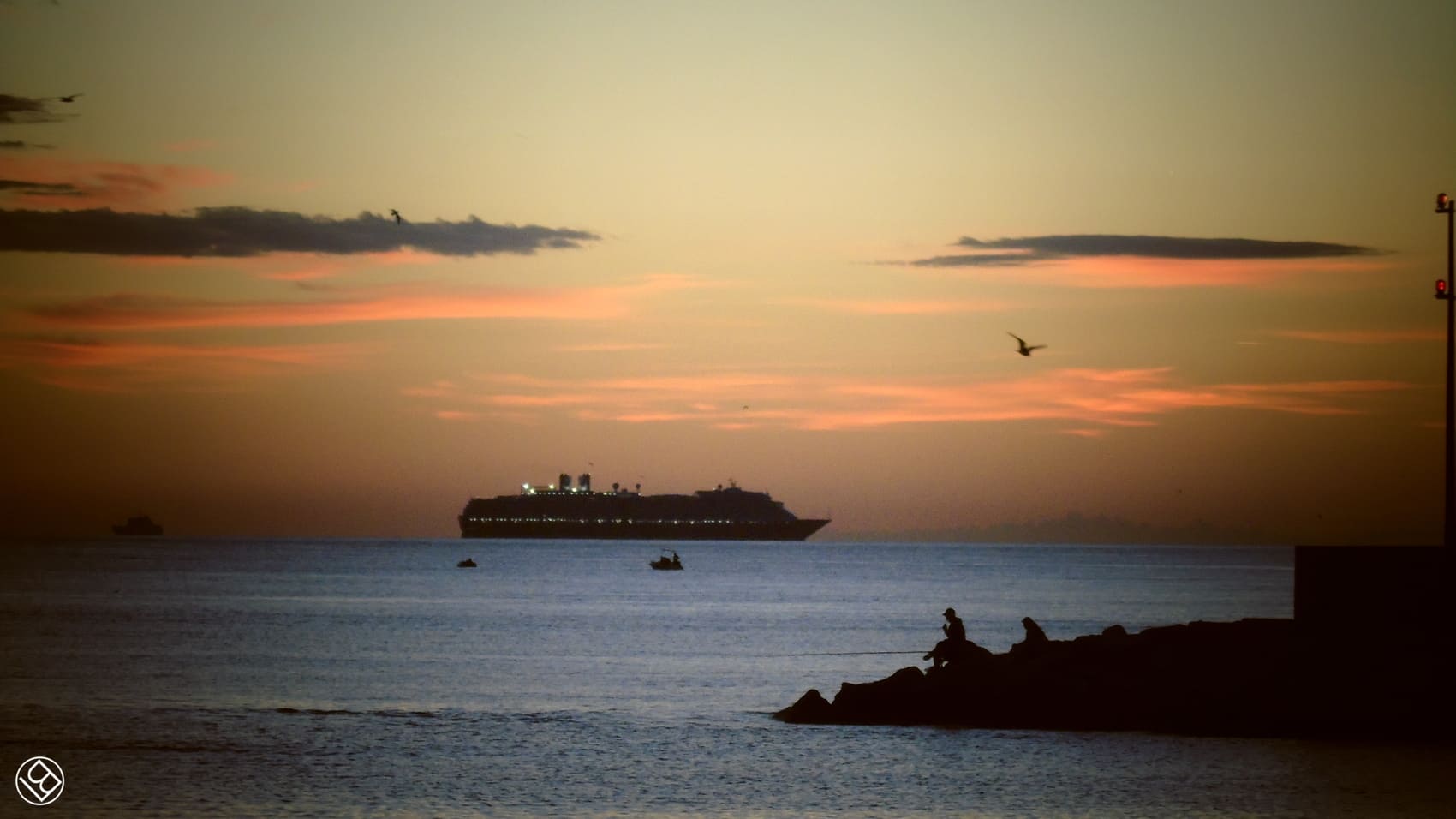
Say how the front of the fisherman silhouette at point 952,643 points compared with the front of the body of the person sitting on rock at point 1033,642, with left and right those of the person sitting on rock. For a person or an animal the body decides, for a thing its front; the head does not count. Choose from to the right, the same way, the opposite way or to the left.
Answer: the same way

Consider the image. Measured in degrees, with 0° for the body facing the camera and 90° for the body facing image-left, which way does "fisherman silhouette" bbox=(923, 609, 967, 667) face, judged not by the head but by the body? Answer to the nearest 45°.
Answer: approximately 90°

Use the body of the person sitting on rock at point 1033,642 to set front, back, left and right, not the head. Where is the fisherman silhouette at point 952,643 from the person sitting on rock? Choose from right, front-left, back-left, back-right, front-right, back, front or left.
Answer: front-left

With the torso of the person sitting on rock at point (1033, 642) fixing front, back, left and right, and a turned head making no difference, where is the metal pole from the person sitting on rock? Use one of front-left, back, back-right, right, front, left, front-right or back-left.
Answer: back-left

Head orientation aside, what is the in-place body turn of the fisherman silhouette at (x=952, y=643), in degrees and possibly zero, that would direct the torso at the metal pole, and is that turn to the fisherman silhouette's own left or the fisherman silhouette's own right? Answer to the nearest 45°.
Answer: approximately 135° to the fisherman silhouette's own left

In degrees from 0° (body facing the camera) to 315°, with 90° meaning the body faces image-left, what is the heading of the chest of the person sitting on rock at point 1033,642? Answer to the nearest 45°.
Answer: approximately 90°

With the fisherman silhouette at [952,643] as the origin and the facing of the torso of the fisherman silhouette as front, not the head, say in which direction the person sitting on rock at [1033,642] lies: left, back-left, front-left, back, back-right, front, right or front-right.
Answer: back-right

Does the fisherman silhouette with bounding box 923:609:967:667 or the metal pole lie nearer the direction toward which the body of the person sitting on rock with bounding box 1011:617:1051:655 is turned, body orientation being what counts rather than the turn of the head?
the fisherman silhouette

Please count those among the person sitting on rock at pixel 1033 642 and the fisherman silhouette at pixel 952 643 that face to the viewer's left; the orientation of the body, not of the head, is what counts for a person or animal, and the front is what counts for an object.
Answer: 2
